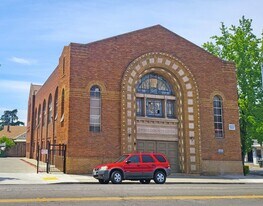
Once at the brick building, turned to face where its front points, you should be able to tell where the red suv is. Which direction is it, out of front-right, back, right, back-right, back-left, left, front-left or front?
front

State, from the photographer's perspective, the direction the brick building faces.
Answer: facing the viewer

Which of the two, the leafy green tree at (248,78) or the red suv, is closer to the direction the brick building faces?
the red suv

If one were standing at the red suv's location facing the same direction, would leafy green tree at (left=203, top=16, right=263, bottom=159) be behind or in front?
behind

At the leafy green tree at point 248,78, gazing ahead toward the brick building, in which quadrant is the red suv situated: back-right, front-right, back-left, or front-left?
front-left

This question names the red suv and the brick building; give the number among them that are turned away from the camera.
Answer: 0

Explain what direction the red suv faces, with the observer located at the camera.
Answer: facing the viewer and to the left of the viewer
